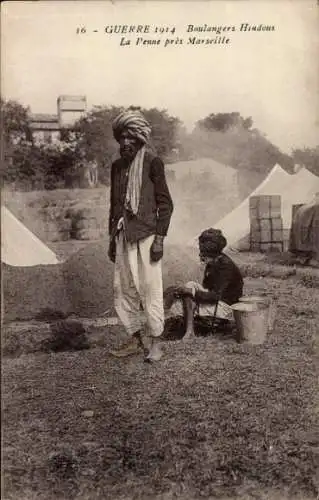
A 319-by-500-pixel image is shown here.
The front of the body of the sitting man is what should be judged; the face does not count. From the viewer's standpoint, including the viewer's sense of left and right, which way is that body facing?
facing to the left of the viewer

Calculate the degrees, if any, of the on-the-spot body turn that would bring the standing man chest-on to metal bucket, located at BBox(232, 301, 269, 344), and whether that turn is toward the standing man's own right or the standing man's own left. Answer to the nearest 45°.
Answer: approximately 135° to the standing man's own left

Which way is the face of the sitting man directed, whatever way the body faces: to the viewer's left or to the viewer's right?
to the viewer's left

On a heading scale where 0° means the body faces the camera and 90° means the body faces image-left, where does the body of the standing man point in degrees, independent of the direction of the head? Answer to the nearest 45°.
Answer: approximately 45°
